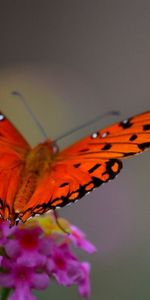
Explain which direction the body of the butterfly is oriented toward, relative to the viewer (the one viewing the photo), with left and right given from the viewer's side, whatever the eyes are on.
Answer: facing away from the viewer and to the right of the viewer
